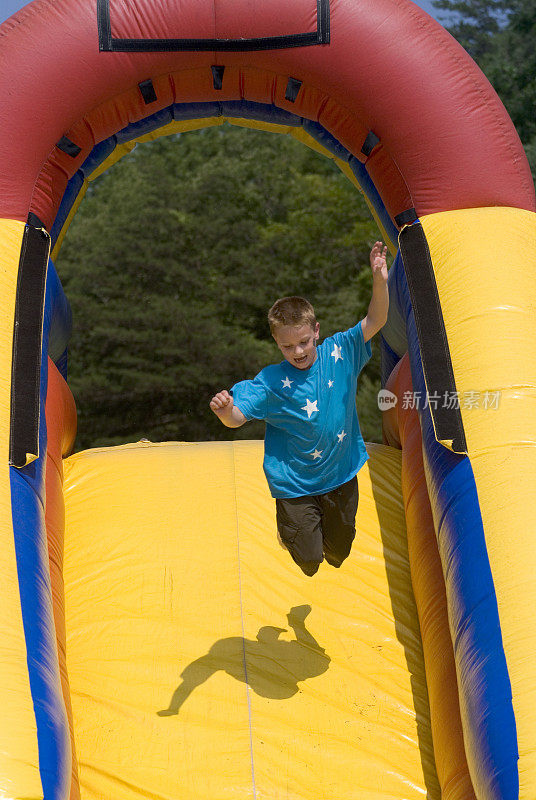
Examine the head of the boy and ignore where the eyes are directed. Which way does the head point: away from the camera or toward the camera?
toward the camera

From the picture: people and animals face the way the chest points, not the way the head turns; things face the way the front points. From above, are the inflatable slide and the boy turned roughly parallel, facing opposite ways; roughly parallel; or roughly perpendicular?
roughly parallel

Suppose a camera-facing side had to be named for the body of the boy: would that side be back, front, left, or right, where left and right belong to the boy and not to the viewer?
front

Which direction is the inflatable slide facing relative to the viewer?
toward the camera
